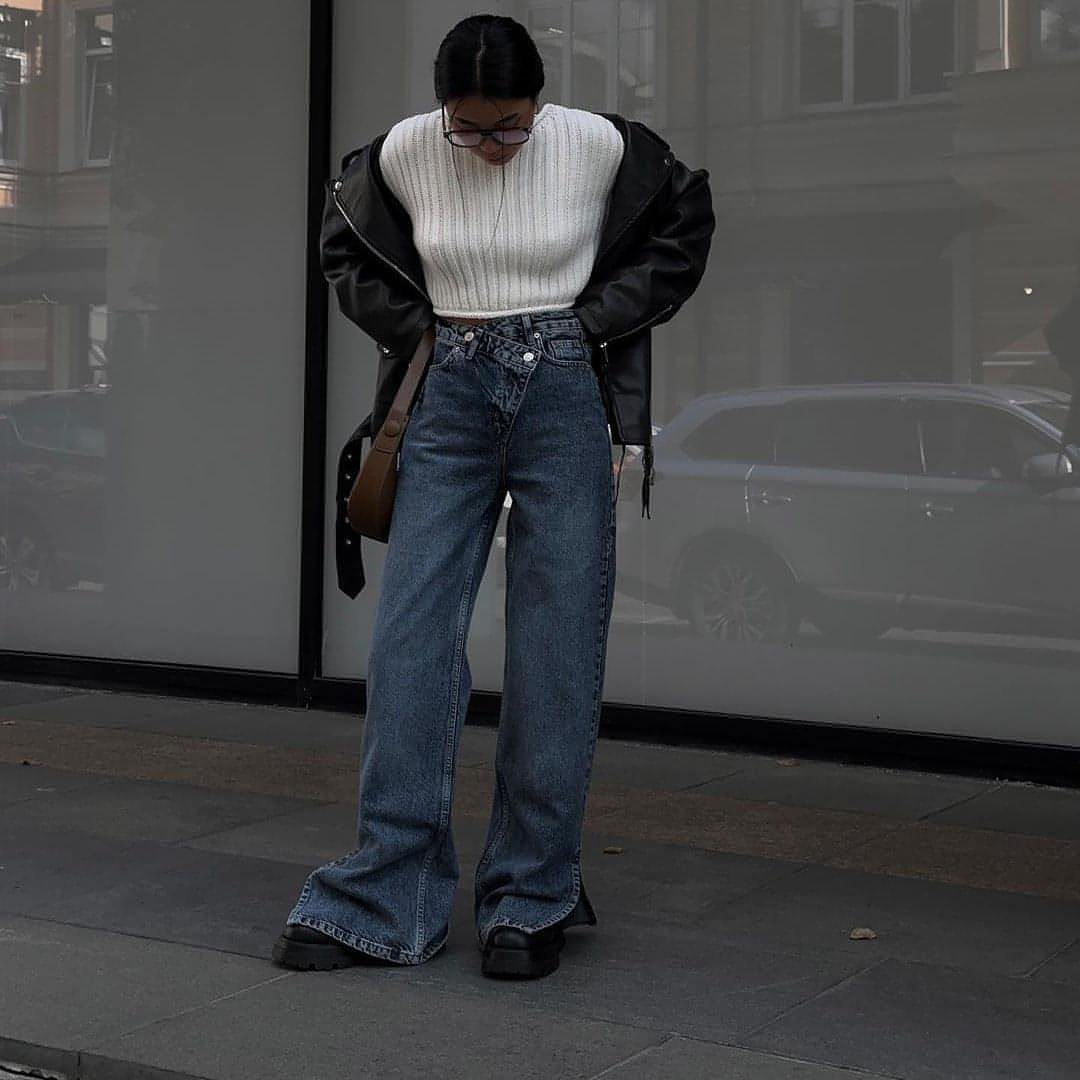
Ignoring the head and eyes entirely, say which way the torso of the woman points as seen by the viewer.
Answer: toward the camera

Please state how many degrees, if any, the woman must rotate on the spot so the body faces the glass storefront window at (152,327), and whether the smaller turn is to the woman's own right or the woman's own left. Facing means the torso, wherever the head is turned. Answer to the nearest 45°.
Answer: approximately 180°
